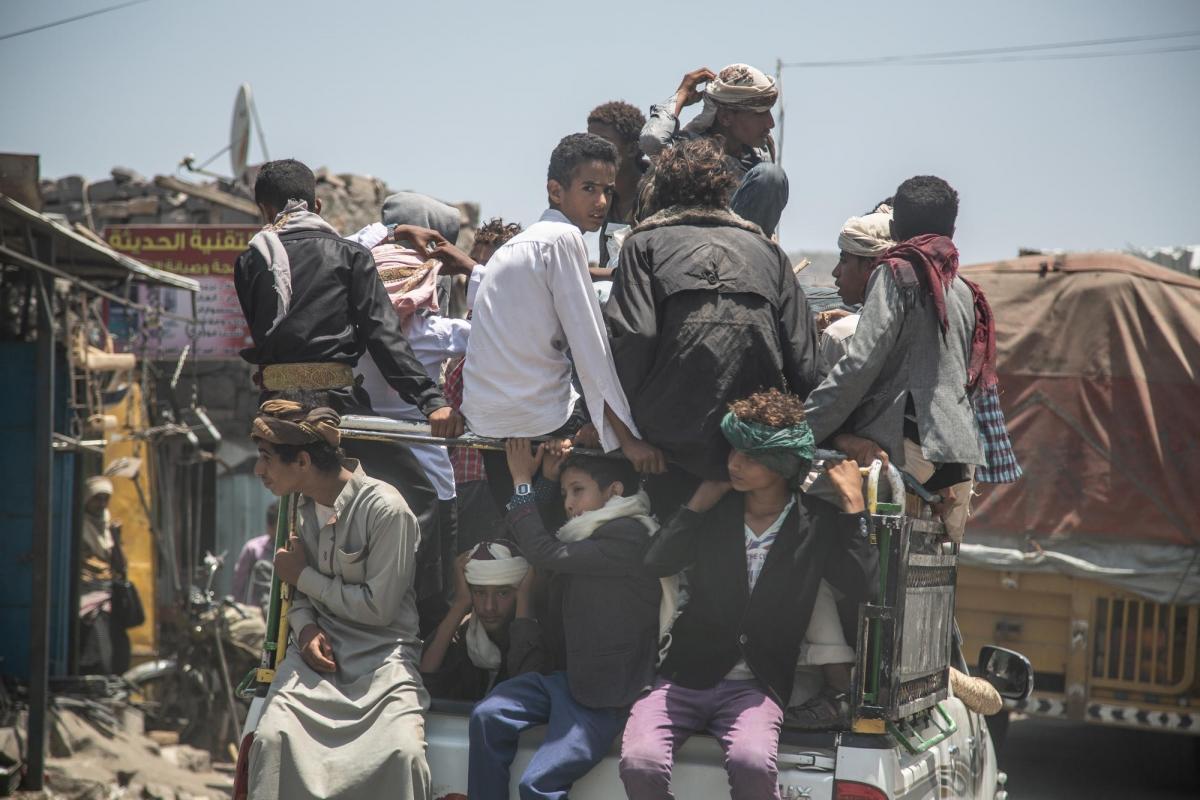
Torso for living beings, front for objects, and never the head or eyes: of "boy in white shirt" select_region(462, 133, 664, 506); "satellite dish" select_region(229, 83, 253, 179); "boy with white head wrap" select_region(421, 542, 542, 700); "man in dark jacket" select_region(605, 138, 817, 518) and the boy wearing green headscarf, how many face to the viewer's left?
1

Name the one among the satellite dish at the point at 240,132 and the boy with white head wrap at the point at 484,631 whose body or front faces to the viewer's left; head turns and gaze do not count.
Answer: the satellite dish

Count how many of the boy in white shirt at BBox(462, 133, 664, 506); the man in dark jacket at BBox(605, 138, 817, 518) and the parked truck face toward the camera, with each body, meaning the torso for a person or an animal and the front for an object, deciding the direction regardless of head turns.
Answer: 0

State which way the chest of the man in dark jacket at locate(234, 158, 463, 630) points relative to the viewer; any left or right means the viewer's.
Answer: facing away from the viewer

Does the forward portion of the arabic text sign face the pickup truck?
yes

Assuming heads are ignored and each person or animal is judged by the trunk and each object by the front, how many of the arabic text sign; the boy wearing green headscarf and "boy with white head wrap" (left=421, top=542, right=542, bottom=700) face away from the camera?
0

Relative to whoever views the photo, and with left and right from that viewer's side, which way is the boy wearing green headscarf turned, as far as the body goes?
facing the viewer

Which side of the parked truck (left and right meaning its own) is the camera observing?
back

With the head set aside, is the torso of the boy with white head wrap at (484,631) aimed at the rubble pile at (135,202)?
no

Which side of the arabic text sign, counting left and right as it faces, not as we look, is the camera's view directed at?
front

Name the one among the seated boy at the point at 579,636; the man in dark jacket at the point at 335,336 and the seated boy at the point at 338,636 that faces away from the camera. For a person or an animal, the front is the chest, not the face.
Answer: the man in dark jacket

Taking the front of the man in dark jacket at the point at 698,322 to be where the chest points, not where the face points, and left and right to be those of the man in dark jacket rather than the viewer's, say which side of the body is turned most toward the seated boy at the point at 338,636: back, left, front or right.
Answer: left

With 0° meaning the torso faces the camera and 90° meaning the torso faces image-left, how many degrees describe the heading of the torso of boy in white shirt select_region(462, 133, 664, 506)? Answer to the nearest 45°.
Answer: approximately 225°

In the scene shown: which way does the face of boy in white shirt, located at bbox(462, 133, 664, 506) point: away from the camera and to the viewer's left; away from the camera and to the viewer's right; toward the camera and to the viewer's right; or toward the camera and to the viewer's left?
toward the camera and to the viewer's right

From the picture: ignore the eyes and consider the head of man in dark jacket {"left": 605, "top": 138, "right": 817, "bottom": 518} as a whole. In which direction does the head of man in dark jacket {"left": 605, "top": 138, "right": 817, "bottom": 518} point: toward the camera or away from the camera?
away from the camera

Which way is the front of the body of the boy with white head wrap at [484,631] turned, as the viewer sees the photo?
toward the camera
